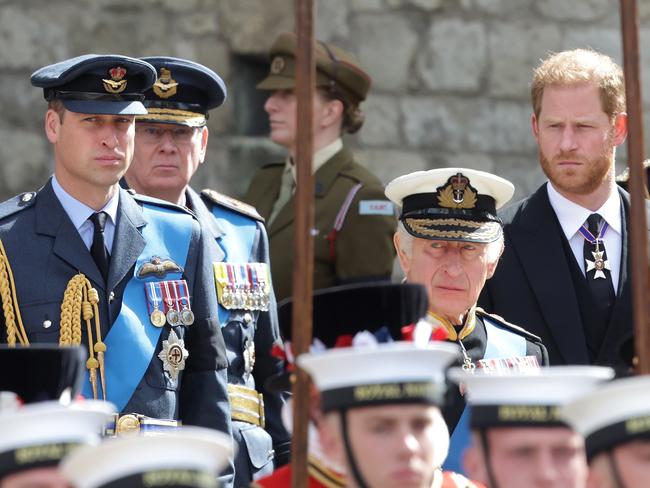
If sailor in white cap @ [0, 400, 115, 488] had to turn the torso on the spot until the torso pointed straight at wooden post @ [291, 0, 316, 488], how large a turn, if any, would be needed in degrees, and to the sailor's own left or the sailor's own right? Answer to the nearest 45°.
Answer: approximately 90° to the sailor's own left

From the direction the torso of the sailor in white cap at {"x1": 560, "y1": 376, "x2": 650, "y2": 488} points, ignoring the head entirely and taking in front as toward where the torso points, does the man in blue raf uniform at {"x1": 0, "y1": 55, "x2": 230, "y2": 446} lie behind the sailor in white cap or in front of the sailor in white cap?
behind

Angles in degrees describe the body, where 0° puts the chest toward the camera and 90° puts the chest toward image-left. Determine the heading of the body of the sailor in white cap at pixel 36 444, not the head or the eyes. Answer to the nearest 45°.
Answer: approximately 315°

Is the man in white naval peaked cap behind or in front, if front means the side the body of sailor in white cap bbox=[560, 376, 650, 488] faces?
behind

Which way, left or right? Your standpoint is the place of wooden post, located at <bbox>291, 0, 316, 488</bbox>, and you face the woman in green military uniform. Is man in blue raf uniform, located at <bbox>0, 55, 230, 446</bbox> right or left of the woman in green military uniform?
left
